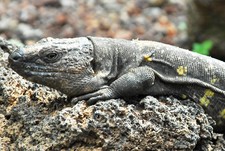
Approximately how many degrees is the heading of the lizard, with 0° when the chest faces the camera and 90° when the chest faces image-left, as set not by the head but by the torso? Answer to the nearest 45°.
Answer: approximately 90°
